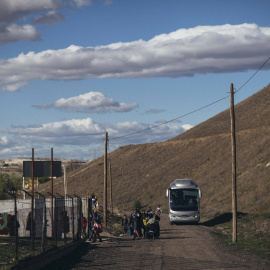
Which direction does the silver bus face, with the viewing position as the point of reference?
facing the viewer

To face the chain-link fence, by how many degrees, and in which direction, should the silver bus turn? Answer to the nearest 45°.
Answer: approximately 45° to its right
